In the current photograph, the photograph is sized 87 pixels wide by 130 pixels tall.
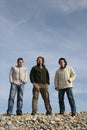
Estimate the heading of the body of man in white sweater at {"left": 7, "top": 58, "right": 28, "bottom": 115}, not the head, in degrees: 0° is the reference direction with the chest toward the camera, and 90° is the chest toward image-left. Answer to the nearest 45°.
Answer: approximately 0°

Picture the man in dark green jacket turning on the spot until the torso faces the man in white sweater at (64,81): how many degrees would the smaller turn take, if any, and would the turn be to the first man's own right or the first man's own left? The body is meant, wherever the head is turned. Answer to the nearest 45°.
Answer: approximately 90° to the first man's own left

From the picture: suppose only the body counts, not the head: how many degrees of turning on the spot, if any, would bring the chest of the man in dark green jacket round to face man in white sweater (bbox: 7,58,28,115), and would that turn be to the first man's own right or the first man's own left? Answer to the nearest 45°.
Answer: approximately 90° to the first man's own right

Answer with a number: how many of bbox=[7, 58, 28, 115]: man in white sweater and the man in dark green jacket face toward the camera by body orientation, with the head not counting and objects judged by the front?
2

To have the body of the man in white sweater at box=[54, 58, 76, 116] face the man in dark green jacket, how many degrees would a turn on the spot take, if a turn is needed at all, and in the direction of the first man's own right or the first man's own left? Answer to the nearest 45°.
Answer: approximately 90° to the first man's own right

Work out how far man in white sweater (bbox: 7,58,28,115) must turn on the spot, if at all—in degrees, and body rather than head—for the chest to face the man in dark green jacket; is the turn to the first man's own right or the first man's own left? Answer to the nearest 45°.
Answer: approximately 90° to the first man's own left

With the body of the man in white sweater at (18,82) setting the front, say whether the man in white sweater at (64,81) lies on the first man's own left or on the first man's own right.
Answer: on the first man's own left

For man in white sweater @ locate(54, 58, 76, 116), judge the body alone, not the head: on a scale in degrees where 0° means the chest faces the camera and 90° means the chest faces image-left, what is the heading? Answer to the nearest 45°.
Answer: approximately 0°
